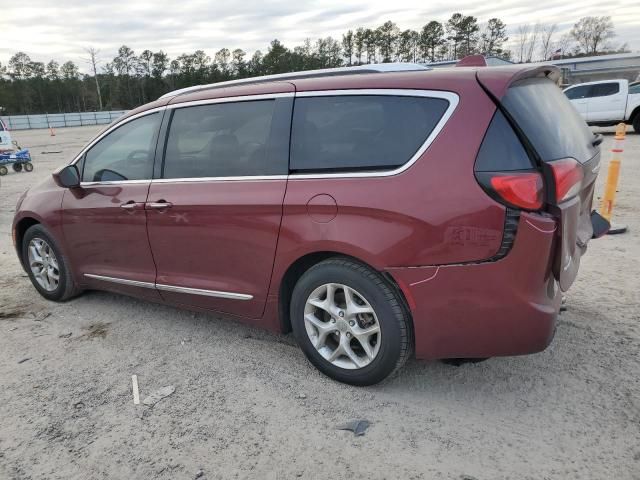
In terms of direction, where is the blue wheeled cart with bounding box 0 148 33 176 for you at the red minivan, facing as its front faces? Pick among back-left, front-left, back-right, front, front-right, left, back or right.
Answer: front

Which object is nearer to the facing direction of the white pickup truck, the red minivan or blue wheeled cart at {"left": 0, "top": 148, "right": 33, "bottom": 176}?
the blue wheeled cart

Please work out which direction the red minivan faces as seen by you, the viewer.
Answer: facing away from the viewer and to the left of the viewer

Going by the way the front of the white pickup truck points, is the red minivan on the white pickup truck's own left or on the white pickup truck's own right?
on the white pickup truck's own left

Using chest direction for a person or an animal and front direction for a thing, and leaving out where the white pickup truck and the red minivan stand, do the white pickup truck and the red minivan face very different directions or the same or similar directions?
same or similar directions

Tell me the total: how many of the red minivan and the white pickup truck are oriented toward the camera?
0

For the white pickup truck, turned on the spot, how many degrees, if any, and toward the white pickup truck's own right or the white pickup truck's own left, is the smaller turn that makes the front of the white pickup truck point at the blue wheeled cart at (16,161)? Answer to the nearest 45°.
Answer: approximately 45° to the white pickup truck's own left

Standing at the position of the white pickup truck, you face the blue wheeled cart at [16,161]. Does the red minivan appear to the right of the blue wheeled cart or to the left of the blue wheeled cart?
left

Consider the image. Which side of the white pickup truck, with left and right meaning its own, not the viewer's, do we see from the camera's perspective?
left
